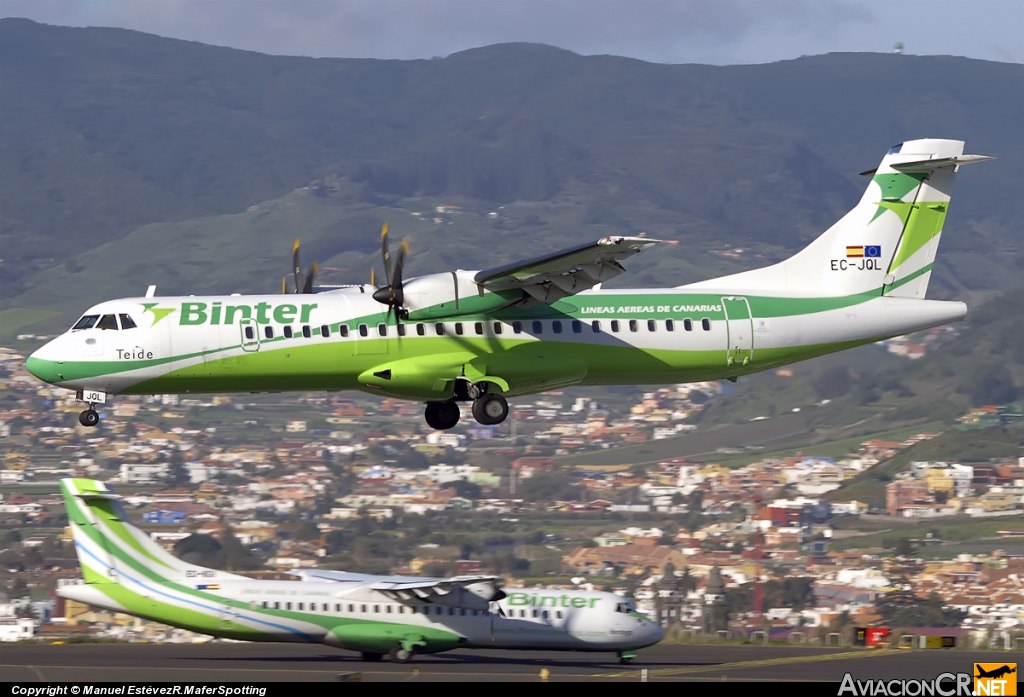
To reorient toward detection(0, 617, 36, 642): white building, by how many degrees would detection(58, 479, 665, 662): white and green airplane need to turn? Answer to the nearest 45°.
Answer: approximately 135° to its left

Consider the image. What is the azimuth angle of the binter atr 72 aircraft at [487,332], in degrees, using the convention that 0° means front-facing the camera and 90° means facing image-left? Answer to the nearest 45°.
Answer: approximately 90°

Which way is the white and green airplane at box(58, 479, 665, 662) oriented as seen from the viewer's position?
to the viewer's right

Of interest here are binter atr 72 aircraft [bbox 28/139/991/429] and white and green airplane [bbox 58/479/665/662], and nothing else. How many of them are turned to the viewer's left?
1

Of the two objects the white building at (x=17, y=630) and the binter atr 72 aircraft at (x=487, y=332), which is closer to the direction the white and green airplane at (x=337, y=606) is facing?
the binter atr 72 aircraft

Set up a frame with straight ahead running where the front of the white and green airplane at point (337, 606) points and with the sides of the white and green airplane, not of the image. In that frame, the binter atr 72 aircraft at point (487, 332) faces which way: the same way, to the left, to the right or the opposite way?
the opposite way
